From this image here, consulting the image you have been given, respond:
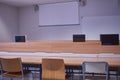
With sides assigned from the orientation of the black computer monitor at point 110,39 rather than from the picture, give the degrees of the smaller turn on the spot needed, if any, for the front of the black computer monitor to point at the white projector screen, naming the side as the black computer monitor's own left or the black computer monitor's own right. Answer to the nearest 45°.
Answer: approximately 135° to the black computer monitor's own right

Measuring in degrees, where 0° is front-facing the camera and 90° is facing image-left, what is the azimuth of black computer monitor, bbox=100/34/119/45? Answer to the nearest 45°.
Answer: approximately 0°

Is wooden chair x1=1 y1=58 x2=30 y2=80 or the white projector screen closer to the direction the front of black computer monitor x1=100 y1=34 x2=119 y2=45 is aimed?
the wooden chair

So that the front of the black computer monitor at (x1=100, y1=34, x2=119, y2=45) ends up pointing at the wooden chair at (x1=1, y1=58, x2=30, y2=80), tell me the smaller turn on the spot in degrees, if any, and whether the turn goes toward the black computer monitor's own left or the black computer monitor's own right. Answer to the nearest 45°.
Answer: approximately 45° to the black computer monitor's own right
